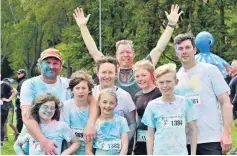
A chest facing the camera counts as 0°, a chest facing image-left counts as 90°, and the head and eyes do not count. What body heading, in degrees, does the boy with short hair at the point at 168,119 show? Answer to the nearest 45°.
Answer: approximately 0°

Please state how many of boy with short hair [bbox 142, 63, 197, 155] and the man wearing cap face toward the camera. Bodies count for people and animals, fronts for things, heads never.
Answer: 2

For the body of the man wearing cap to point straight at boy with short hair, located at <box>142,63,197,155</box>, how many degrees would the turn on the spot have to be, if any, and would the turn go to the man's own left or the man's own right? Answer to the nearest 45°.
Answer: approximately 90° to the man's own left

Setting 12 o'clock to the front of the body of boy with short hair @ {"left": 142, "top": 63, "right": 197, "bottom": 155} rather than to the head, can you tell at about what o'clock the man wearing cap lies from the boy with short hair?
The man wearing cap is roughly at 3 o'clock from the boy with short hair.

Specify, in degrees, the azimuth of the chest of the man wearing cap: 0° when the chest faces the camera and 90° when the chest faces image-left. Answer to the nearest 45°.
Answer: approximately 0°
